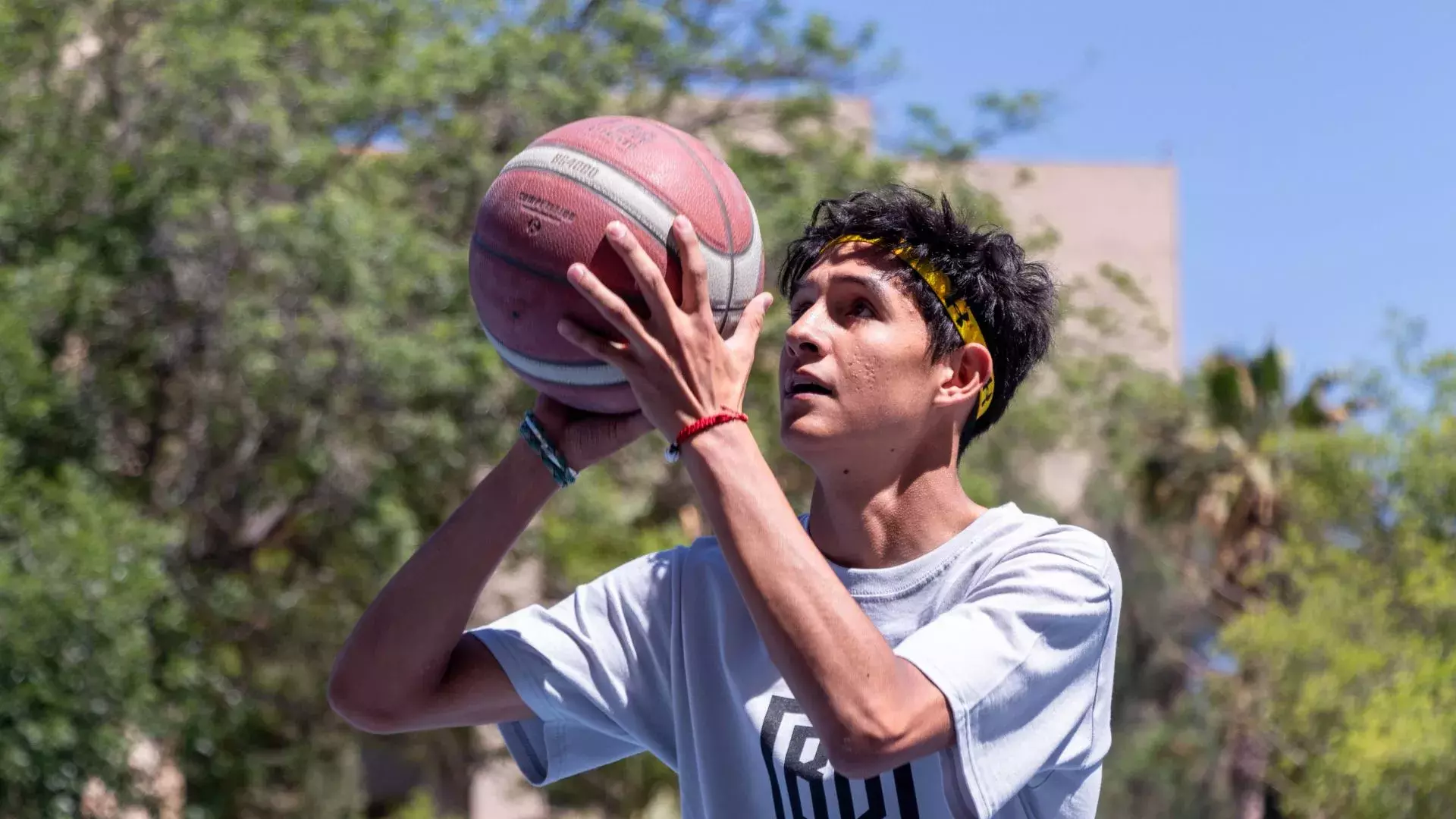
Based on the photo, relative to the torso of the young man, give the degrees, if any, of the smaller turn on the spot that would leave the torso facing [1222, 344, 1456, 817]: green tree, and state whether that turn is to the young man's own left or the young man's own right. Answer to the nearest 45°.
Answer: approximately 180°

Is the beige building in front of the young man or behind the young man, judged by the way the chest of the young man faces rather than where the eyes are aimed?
behind

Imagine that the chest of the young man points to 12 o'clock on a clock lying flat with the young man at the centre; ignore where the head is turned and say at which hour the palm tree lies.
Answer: The palm tree is roughly at 5 o'clock from the young man.

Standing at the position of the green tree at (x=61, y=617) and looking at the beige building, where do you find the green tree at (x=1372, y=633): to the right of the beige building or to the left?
right

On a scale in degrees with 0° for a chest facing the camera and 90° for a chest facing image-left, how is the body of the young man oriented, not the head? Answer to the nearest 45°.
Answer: approximately 45°

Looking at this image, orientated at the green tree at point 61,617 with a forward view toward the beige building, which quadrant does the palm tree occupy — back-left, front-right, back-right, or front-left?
front-right

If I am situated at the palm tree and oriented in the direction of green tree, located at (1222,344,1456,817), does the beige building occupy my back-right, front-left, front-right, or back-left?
back-right
